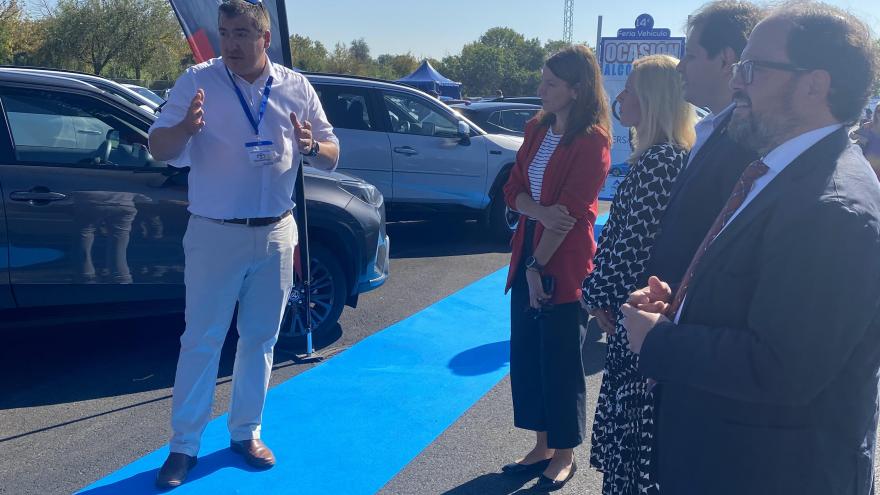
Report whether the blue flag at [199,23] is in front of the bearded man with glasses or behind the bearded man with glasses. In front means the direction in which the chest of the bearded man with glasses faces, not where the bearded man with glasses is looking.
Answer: in front

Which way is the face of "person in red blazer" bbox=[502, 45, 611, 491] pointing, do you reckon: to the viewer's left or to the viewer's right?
to the viewer's left

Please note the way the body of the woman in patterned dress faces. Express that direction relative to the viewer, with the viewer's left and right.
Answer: facing to the left of the viewer

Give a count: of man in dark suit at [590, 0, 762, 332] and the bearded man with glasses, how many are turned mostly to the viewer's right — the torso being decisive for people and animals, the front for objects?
0

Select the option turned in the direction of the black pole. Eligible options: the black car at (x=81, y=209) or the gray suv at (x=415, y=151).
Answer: the black car

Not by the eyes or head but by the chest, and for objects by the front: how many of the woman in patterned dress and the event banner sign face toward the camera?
1

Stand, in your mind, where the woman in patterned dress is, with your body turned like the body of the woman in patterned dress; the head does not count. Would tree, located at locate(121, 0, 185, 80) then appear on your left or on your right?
on your right

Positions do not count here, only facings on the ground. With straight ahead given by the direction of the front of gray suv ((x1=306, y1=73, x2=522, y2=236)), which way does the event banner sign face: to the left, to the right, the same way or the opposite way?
to the right

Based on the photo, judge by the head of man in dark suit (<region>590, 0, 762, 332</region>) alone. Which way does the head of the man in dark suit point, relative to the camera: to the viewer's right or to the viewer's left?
to the viewer's left

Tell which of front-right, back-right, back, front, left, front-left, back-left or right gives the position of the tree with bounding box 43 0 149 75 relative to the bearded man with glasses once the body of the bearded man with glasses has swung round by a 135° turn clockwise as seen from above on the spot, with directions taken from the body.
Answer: left

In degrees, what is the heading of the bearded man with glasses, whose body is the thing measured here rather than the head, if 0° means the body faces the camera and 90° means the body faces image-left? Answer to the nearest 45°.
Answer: approximately 90°
